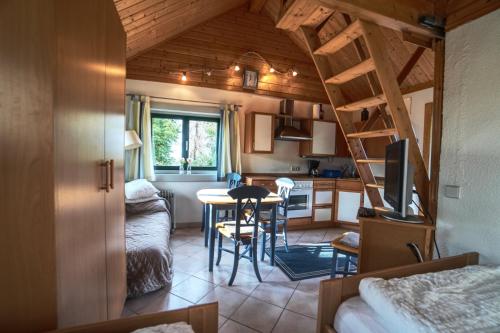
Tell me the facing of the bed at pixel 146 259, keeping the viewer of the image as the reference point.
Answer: facing the viewer

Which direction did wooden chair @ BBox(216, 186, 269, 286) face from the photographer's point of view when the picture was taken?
facing away from the viewer and to the left of the viewer

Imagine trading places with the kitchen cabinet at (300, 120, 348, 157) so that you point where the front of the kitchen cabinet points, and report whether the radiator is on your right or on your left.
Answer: on your right

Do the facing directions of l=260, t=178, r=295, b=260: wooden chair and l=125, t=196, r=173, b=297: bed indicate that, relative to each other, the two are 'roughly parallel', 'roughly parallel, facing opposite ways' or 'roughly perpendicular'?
roughly perpendicular

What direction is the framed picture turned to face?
toward the camera

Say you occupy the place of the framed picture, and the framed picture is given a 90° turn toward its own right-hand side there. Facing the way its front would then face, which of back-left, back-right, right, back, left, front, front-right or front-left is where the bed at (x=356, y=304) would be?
left

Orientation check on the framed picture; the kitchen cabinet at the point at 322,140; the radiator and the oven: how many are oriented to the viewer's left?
0

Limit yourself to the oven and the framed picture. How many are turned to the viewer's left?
0

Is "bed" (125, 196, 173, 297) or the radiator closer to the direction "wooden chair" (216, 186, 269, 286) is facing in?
the radiator

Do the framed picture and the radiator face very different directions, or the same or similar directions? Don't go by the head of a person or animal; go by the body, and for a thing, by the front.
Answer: same or similar directions

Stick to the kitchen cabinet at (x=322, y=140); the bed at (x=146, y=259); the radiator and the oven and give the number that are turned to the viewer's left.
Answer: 0

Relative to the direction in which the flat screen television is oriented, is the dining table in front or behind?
in front

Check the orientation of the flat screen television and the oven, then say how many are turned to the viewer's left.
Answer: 1

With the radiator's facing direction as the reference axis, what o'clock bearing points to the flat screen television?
The flat screen television is roughly at 11 o'clock from the radiator.

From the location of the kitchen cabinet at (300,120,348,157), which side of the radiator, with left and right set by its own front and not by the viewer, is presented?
left
